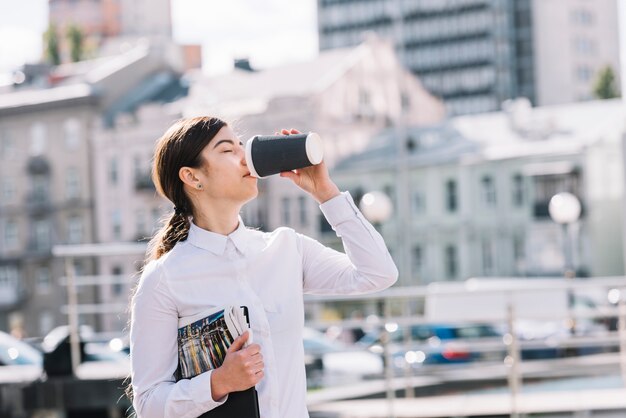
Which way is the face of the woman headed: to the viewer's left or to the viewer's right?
to the viewer's right

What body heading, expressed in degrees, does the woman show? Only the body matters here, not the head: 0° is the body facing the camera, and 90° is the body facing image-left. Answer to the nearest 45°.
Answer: approximately 315°

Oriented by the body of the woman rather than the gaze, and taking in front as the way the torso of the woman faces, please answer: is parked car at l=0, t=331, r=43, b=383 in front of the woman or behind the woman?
behind
